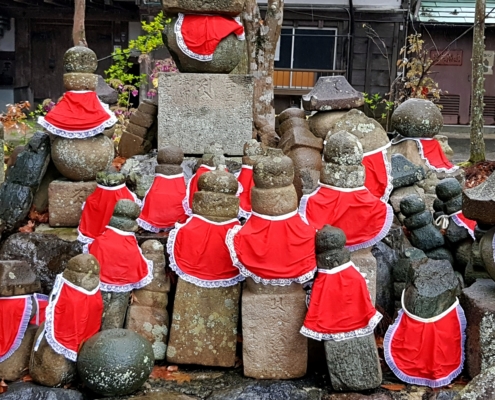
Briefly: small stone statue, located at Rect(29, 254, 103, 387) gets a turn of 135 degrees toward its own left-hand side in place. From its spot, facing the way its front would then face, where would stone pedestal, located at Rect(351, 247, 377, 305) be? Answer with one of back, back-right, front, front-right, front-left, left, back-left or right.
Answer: right

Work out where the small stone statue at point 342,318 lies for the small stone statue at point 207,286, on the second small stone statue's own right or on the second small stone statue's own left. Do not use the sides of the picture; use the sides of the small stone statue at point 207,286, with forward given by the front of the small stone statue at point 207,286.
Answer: on the second small stone statue's own left

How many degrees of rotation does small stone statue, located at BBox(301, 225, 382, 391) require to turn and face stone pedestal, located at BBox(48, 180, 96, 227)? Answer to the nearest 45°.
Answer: approximately 135° to its right

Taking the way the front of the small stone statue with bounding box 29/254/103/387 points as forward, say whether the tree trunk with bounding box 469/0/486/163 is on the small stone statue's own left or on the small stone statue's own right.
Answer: on the small stone statue's own left

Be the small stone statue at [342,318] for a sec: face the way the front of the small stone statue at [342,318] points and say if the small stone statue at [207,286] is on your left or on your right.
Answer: on your right

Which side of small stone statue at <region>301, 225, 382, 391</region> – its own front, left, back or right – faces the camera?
front

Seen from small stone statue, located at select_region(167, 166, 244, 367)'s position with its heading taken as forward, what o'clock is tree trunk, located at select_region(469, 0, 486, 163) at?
The tree trunk is roughly at 7 o'clock from the small stone statue.

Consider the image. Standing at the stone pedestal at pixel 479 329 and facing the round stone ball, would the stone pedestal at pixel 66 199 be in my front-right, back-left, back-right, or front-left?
front-right

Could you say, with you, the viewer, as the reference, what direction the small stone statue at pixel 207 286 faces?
facing the viewer

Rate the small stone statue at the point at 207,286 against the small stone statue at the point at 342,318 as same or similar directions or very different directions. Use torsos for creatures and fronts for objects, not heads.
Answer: same or similar directions

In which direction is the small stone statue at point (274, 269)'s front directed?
toward the camera

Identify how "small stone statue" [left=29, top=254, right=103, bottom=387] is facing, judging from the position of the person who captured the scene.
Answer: facing the viewer and to the right of the viewer

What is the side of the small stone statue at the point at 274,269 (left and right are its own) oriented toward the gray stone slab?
back

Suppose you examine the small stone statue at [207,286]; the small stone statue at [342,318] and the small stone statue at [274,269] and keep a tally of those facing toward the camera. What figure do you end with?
3

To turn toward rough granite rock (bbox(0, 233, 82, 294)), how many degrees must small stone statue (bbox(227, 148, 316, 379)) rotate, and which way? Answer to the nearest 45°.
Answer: approximately 135° to its right

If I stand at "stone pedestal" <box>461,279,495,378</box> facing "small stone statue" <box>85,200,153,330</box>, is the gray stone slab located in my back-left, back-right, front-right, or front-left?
front-right

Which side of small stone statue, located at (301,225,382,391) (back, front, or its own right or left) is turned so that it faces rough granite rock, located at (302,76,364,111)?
back
